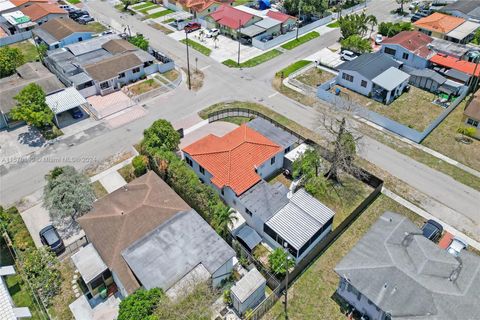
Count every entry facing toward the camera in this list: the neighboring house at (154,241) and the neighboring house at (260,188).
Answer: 0

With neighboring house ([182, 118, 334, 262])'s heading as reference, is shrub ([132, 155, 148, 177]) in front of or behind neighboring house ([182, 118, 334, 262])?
in front

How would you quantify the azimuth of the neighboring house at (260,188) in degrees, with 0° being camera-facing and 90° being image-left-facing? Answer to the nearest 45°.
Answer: approximately 135°

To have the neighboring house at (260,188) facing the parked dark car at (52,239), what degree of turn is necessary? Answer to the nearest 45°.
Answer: approximately 45° to its left

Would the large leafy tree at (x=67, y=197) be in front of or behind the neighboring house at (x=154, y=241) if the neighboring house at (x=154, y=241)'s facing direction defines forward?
in front

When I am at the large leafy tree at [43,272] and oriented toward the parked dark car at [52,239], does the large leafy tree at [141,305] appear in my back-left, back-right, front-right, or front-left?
back-right

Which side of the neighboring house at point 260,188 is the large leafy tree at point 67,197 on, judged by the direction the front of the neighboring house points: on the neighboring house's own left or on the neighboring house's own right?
on the neighboring house's own left

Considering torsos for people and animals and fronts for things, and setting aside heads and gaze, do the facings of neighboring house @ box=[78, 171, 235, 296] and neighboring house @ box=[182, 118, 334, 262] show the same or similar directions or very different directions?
same or similar directions

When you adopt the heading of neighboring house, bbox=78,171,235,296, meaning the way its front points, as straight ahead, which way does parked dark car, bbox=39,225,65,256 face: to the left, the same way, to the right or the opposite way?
the opposite way

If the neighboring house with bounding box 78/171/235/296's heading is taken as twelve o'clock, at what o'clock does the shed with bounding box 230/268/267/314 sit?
The shed is roughly at 6 o'clock from the neighboring house.

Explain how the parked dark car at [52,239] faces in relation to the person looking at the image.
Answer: facing the viewer and to the right of the viewer

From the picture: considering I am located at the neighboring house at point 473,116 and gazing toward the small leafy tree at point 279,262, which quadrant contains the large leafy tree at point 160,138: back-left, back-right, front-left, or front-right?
front-right
